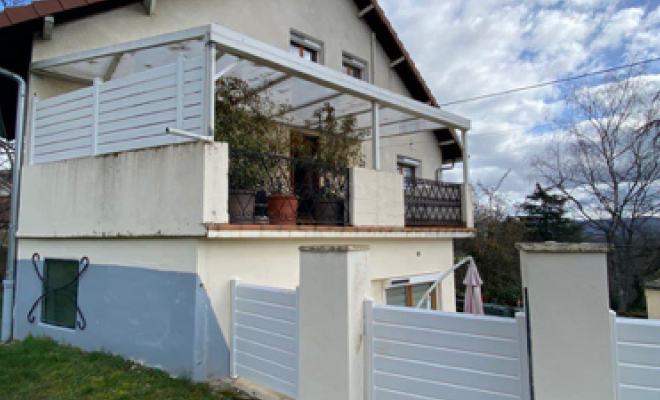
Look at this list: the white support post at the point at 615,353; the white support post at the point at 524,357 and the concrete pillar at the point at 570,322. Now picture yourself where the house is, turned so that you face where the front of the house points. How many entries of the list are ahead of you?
3

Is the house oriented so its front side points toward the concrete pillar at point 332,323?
yes

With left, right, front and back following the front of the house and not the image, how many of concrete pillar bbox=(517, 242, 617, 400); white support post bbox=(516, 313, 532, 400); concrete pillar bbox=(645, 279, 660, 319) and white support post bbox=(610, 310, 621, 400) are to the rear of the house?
0

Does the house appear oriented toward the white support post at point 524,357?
yes

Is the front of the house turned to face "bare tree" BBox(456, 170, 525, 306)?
no

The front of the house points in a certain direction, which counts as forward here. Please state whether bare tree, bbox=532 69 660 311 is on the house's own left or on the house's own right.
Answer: on the house's own left

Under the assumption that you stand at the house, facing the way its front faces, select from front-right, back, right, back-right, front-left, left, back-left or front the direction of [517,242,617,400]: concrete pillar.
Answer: front

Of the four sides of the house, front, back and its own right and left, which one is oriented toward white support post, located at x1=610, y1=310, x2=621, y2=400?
front

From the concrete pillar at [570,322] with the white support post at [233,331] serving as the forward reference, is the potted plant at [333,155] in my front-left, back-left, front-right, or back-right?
front-right

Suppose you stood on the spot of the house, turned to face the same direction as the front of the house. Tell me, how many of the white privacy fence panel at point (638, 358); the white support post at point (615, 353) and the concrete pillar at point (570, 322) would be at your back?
0

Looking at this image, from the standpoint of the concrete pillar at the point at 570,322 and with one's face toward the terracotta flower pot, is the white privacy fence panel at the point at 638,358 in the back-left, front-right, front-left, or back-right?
back-right

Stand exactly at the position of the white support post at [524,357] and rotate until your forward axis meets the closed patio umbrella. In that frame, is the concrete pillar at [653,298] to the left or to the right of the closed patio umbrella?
right

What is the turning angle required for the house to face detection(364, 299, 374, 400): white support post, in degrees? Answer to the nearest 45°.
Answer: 0° — it already faces it

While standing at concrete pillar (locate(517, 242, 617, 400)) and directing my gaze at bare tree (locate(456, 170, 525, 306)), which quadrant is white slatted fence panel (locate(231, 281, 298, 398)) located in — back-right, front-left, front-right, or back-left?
front-left

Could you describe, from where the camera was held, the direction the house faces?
facing the viewer and to the right of the viewer
